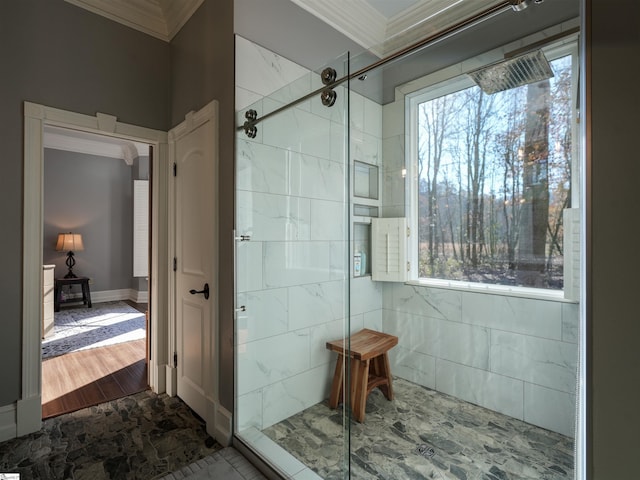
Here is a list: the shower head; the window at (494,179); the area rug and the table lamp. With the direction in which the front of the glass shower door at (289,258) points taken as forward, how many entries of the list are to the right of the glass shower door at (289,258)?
2

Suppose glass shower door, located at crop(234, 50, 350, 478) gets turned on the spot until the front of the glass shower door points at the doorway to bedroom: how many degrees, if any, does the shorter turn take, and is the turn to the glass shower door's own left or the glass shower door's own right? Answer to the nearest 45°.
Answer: approximately 90° to the glass shower door's own right

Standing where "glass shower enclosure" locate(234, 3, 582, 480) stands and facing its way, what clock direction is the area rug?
The area rug is roughly at 2 o'clock from the glass shower enclosure.

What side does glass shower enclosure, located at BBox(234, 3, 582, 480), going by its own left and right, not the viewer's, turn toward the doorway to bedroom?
right

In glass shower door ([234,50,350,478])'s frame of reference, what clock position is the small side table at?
The small side table is roughly at 3 o'clock from the glass shower door.

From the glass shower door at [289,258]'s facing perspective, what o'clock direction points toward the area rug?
The area rug is roughly at 3 o'clock from the glass shower door.

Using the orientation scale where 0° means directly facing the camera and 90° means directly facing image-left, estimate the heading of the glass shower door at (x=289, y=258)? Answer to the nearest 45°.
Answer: approximately 45°

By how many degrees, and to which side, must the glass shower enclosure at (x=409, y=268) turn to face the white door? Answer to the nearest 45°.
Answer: approximately 45° to its right
